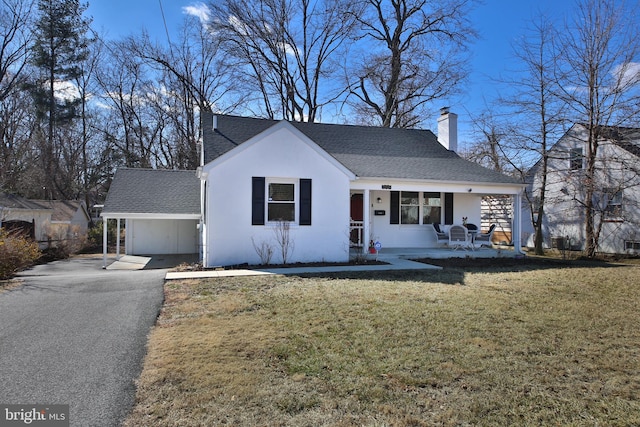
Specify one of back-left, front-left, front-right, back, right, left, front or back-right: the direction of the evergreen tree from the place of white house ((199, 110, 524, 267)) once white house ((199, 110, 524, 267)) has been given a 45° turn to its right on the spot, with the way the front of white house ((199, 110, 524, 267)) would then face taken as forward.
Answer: right

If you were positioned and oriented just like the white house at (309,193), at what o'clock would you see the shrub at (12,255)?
The shrub is roughly at 3 o'clock from the white house.

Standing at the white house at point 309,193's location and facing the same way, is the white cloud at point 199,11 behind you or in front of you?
behind

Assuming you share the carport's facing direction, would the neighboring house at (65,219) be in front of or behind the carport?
behind

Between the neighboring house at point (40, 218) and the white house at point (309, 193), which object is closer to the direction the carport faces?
the white house

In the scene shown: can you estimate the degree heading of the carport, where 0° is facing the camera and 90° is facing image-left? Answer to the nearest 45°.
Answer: approximately 0°

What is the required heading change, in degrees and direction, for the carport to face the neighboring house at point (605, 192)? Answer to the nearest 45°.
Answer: approximately 45° to its left

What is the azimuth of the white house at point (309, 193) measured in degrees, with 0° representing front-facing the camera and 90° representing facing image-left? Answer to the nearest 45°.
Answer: approximately 0°

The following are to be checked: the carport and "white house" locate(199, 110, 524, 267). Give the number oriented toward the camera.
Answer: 2

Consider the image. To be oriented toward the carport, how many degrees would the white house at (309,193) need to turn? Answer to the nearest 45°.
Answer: approximately 135° to its right

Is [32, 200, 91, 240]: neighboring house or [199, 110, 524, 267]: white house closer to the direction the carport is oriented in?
the white house
